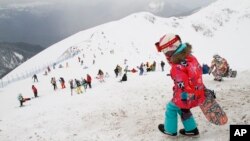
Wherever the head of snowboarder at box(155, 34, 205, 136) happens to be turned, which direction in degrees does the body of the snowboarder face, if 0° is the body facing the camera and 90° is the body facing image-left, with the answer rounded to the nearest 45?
approximately 90°
